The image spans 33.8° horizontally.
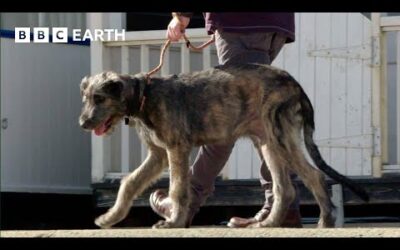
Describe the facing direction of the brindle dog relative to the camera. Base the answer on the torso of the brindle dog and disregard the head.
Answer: to the viewer's left
